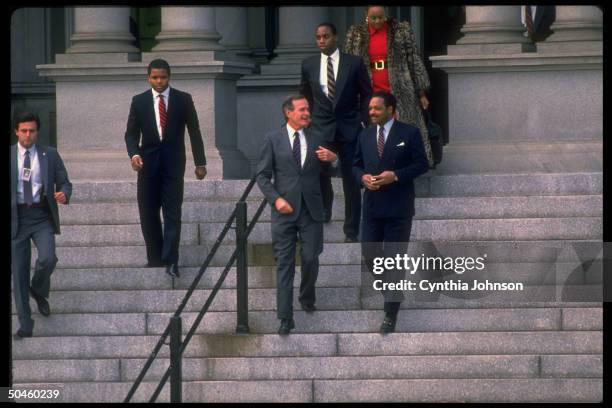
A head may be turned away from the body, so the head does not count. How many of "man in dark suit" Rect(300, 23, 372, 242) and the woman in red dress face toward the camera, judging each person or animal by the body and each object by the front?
2

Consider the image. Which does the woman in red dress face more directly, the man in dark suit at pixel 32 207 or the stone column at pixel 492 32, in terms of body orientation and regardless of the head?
the man in dark suit
